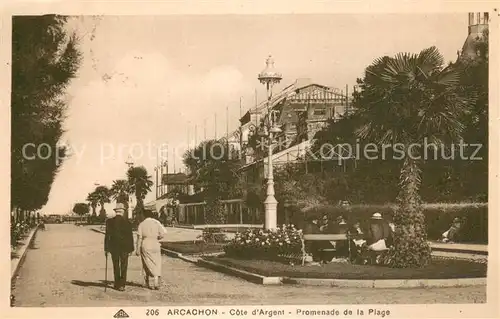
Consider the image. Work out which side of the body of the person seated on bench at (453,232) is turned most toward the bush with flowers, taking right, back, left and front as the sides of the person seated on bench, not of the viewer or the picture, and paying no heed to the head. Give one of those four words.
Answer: front

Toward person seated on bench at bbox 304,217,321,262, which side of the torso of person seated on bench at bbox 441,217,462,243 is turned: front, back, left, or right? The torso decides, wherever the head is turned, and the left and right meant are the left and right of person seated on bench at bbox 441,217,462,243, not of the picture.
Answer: front

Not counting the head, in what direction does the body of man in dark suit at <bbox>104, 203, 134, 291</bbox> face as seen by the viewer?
away from the camera

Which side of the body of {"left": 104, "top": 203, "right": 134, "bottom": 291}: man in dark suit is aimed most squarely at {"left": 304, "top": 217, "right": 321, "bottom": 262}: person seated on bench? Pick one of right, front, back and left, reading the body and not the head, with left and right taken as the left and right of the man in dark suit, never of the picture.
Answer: right

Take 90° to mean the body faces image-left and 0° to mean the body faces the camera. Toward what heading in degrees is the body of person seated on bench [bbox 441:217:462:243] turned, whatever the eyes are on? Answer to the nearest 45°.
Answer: approximately 90°

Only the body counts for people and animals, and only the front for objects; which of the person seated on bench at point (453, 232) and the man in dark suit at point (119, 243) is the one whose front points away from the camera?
the man in dark suit

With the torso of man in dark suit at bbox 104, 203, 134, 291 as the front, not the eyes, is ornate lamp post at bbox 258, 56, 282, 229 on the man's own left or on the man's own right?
on the man's own right

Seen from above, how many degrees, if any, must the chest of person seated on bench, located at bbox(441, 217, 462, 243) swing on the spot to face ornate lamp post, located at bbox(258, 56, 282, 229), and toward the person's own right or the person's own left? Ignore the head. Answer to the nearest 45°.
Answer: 0° — they already face it

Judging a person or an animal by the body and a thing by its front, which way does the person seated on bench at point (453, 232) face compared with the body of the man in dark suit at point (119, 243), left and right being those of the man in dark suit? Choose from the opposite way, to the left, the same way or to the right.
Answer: to the left
